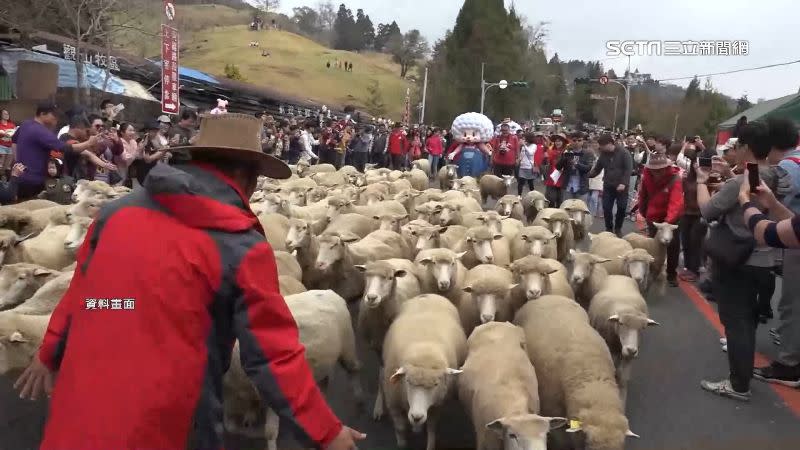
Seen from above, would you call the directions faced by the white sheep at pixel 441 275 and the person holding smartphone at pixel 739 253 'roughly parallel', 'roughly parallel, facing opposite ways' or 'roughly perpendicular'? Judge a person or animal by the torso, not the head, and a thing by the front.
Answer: roughly perpendicular

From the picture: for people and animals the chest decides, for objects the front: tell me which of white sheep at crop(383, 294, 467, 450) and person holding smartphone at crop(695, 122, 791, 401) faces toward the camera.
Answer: the white sheep

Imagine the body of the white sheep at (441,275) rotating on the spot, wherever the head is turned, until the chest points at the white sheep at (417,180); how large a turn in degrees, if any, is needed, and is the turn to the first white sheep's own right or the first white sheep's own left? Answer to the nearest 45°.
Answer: approximately 180°

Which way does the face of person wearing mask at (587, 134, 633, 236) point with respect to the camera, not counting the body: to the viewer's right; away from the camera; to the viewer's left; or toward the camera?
toward the camera

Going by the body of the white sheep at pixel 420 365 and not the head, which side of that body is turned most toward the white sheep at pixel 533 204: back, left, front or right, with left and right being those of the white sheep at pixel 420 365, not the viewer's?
back

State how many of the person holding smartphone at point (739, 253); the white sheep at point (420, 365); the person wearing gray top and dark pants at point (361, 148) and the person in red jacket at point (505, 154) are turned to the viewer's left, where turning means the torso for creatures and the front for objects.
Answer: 1

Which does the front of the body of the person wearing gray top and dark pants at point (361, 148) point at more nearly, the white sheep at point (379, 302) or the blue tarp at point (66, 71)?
the white sheep

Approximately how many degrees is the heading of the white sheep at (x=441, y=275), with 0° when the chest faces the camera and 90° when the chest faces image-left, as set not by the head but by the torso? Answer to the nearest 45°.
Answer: approximately 0°

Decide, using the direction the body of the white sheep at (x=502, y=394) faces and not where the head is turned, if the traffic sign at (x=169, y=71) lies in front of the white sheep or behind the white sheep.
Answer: behind

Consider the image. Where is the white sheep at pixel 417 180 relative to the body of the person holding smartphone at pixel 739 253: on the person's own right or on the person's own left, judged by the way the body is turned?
on the person's own right

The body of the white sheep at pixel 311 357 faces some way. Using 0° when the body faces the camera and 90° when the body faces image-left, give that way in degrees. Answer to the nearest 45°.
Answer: approximately 45°

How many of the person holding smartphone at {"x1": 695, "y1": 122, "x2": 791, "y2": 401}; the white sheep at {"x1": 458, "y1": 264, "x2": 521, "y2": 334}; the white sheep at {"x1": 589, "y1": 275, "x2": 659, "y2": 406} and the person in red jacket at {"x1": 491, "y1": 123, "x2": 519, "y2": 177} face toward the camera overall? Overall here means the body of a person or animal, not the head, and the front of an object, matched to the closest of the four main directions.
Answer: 3

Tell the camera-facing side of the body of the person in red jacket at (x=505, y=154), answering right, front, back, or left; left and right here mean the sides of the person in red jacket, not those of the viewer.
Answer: front

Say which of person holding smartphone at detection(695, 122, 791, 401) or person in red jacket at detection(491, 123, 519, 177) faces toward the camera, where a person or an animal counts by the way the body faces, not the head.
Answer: the person in red jacket

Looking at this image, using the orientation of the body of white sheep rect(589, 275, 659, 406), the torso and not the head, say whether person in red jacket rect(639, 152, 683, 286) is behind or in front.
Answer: behind

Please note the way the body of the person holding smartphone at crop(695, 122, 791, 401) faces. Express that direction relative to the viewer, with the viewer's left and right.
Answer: facing to the left of the viewer

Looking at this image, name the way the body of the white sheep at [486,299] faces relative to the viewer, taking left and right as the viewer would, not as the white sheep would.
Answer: facing the viewer
